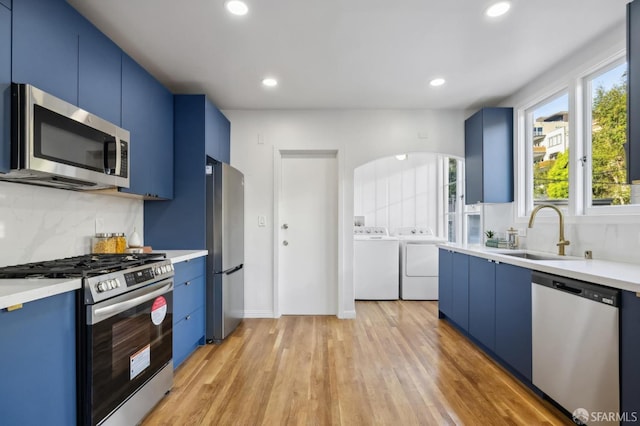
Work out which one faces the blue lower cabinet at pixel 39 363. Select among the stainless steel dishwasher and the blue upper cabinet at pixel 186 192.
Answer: the stainless steel dishwasher

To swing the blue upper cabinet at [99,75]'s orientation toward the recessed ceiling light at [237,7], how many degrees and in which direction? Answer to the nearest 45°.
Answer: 0° — it already faces it

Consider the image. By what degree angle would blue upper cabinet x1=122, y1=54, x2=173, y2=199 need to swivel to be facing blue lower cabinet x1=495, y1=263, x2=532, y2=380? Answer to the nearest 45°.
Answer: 0° — it already faces it

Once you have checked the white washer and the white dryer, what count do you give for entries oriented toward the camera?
2

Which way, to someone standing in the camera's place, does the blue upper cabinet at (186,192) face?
facing to the right of the viewer

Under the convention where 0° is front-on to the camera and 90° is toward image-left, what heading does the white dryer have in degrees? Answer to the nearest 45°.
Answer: approximately 0°

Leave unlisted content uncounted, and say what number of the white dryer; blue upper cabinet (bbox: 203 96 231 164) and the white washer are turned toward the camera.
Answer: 2

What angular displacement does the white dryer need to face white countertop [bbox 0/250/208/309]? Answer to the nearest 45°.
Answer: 0° — it already faces it
